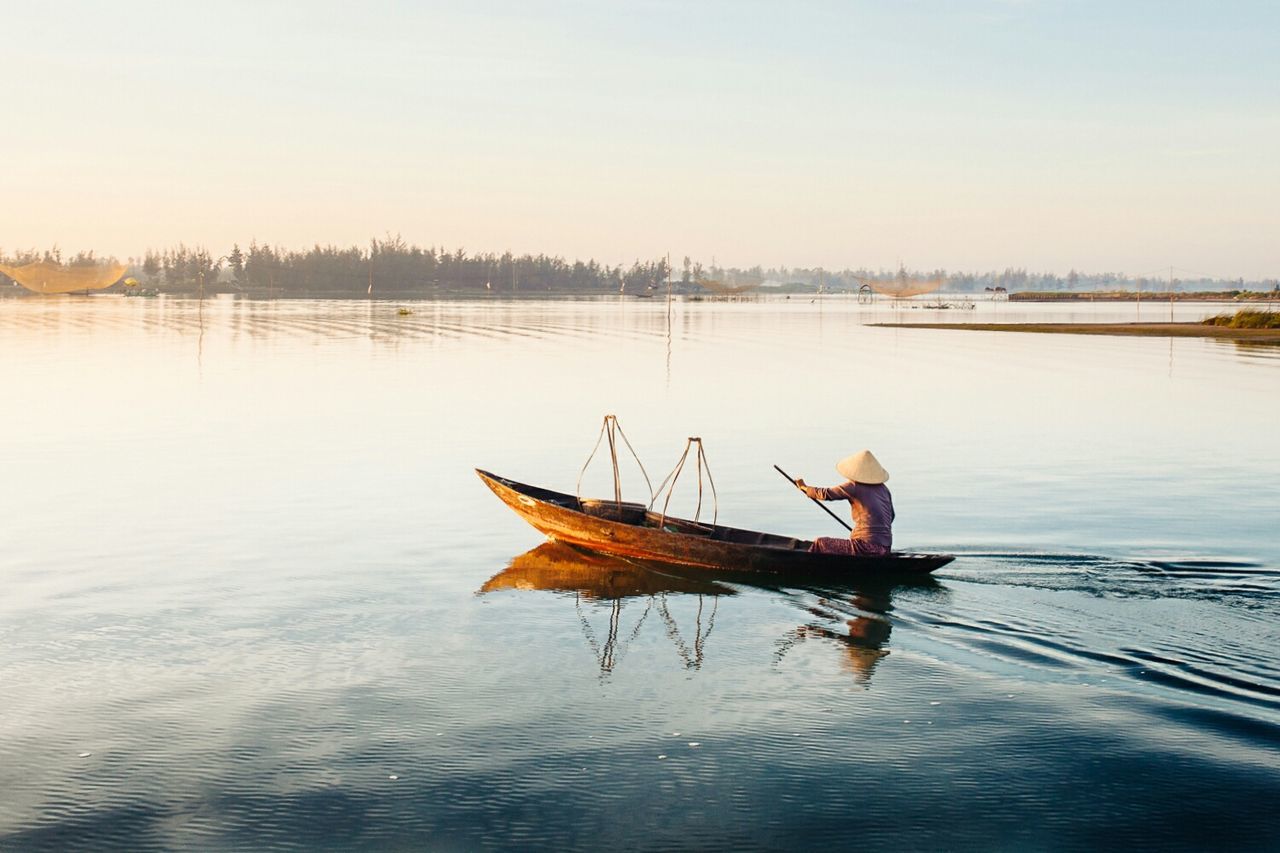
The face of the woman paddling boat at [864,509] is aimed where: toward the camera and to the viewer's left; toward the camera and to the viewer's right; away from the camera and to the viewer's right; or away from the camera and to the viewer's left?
away from the camera and to the viewer's left

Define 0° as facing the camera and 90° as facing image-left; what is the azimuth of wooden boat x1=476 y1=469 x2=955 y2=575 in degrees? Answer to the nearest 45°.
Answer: approximately 90°
